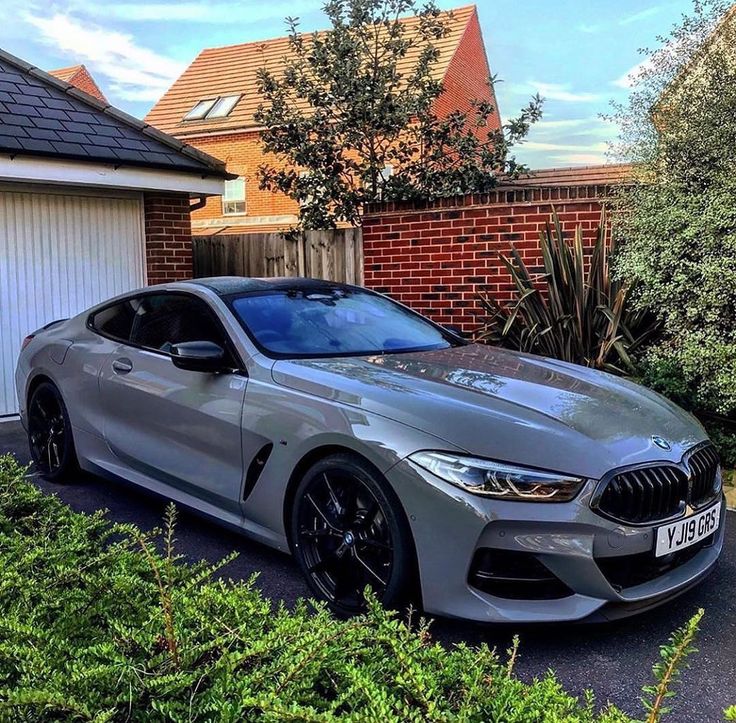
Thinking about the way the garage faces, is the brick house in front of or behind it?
behind

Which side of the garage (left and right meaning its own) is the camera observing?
front

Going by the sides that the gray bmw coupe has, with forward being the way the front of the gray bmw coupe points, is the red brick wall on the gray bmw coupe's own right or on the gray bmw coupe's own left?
on the gray bmw coupe's own left

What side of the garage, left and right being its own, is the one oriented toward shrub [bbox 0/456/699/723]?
front

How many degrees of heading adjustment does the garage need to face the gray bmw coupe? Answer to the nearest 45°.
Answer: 0° — it already faces it

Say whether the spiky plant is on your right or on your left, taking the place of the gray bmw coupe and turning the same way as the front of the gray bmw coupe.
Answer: on your left

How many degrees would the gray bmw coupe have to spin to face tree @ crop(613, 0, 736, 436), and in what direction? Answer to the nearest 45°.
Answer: approximately 90° to its left

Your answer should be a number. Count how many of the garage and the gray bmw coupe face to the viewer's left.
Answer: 0

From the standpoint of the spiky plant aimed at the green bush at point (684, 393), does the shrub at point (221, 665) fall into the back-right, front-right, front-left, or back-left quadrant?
front-right

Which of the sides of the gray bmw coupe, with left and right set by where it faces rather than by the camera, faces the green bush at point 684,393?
left

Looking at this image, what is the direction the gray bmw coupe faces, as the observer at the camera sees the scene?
facing the viewer and to the right of the viewer

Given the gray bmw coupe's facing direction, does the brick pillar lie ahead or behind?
behind
